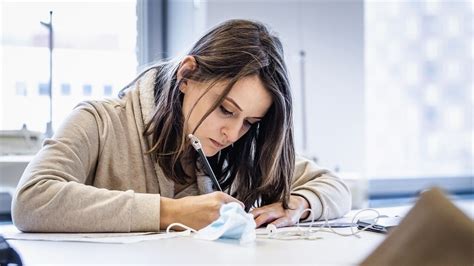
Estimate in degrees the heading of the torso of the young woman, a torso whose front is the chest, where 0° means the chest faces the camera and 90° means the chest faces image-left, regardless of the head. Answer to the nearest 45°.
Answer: approximately 315°

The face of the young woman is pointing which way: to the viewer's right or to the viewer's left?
to the viewer's right
